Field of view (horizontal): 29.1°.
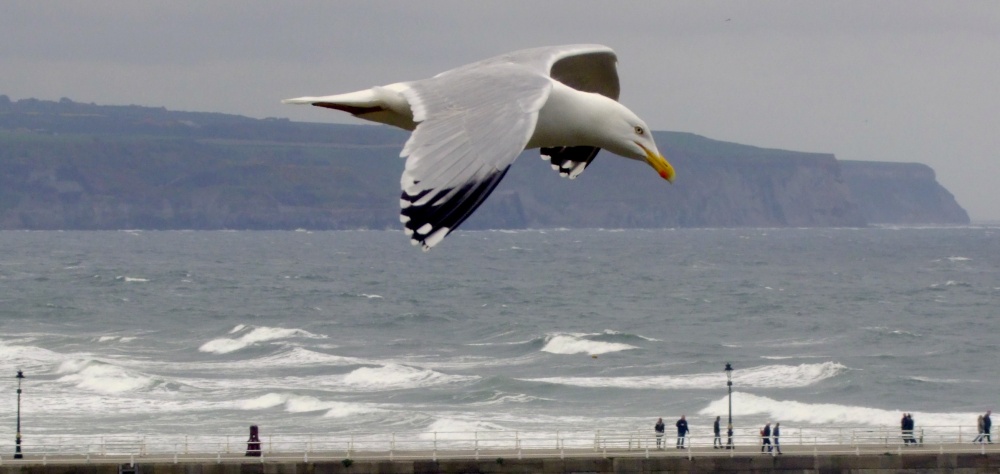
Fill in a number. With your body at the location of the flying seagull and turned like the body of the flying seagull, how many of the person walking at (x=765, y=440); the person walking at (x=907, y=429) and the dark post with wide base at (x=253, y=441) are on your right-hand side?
0

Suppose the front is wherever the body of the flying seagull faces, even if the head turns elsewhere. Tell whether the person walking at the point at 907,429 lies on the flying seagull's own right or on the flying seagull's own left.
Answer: on the flying seagull's own left

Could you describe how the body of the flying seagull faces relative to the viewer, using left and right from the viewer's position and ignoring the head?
facing to the right of the viewer

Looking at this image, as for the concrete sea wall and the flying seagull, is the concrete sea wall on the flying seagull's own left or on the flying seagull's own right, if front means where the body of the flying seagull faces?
on the flying seagull's own left

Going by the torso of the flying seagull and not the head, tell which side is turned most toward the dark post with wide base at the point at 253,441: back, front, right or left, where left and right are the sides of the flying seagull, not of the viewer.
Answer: left

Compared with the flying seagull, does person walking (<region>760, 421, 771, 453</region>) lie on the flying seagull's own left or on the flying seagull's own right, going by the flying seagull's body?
on the flying seagull's own left
